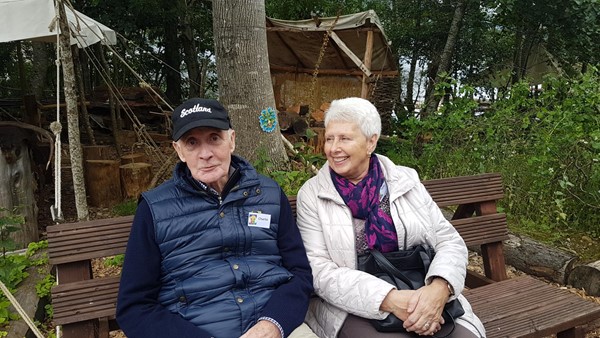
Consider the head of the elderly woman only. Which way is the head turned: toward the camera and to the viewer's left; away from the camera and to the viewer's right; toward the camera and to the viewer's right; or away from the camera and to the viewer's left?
toward the camera and to the viewer's left

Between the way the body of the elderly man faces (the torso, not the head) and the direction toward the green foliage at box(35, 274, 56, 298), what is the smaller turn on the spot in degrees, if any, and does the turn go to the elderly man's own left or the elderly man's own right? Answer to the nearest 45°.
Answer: approximately 135° to the elderly man's own right

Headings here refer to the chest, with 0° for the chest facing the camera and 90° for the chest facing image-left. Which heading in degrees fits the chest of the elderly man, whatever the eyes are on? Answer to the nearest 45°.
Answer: approximately 0°

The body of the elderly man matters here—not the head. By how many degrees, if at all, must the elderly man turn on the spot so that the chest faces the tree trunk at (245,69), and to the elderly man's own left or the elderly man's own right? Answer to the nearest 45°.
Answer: approximately 180°

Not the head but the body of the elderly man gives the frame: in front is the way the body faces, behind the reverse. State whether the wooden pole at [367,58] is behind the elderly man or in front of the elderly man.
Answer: behind

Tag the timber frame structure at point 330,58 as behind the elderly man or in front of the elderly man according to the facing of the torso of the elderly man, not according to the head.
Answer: behind

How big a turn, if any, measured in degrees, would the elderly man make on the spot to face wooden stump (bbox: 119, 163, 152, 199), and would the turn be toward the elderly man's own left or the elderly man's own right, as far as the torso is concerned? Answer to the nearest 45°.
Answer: approximately 180°

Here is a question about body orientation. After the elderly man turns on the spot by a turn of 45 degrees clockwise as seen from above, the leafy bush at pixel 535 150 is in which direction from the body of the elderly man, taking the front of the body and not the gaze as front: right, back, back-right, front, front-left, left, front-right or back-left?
back

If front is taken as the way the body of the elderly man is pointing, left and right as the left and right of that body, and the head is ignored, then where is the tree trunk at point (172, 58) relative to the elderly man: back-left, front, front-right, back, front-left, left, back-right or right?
back

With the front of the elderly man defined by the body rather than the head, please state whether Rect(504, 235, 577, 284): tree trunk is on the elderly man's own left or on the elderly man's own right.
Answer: on the elderly man's own left
